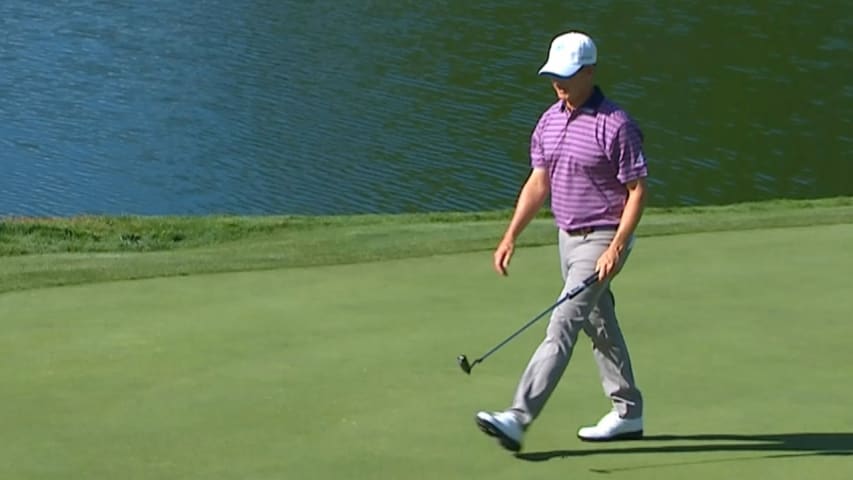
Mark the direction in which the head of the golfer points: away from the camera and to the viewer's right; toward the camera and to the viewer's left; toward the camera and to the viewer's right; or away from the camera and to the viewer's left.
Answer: toward the camera and to the viewer's left

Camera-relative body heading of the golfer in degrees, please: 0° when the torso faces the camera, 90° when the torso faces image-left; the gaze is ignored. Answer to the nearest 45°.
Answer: approximately 45°
